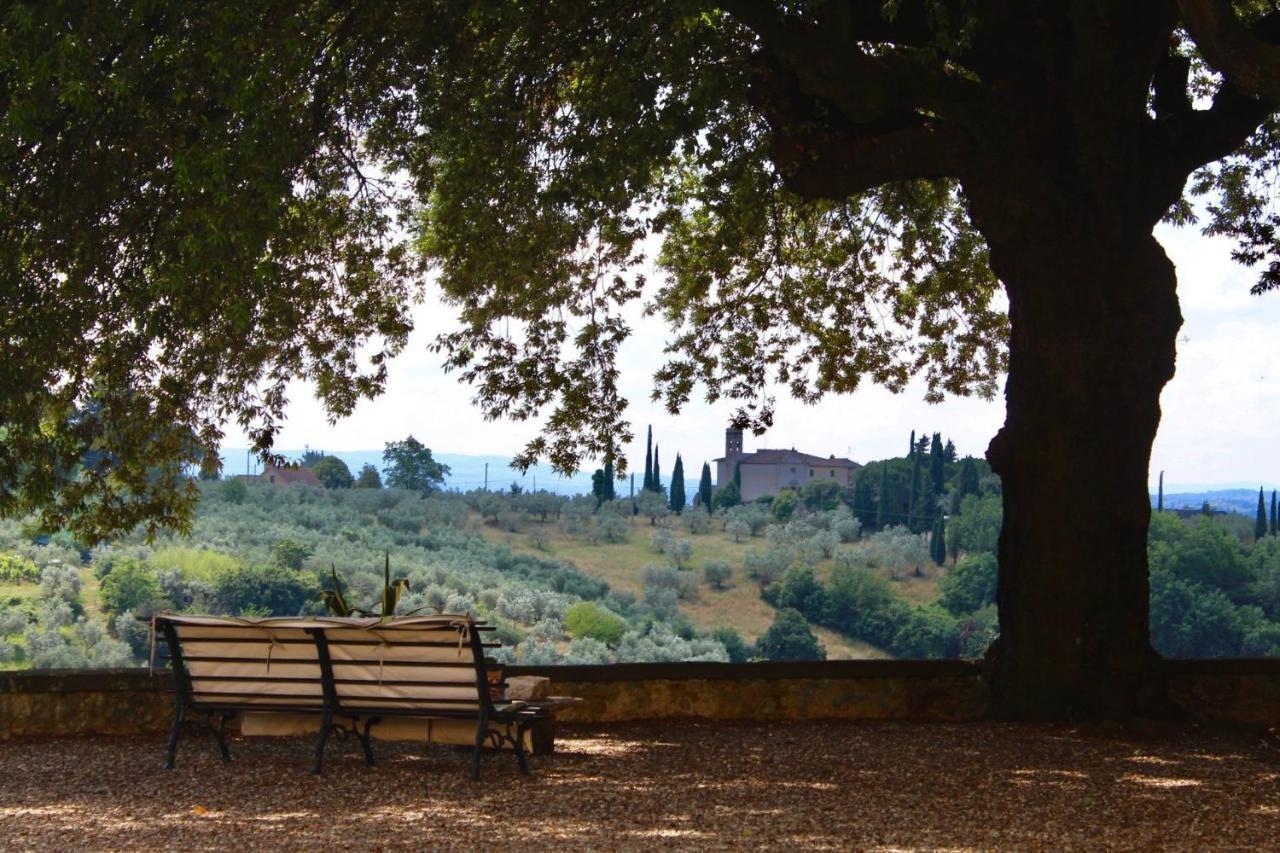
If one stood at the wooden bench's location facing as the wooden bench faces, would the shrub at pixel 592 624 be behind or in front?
in front

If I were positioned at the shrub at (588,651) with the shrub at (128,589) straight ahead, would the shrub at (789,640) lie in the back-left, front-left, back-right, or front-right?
back-right

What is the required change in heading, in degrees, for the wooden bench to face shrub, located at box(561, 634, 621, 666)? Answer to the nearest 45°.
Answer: approximately 45° to its left

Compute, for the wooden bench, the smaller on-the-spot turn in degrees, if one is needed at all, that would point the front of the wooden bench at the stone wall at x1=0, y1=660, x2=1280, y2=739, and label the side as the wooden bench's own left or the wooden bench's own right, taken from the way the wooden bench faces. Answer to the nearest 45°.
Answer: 0° — it already faces it

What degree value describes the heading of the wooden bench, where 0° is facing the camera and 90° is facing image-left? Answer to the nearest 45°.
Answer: approximately 225°
